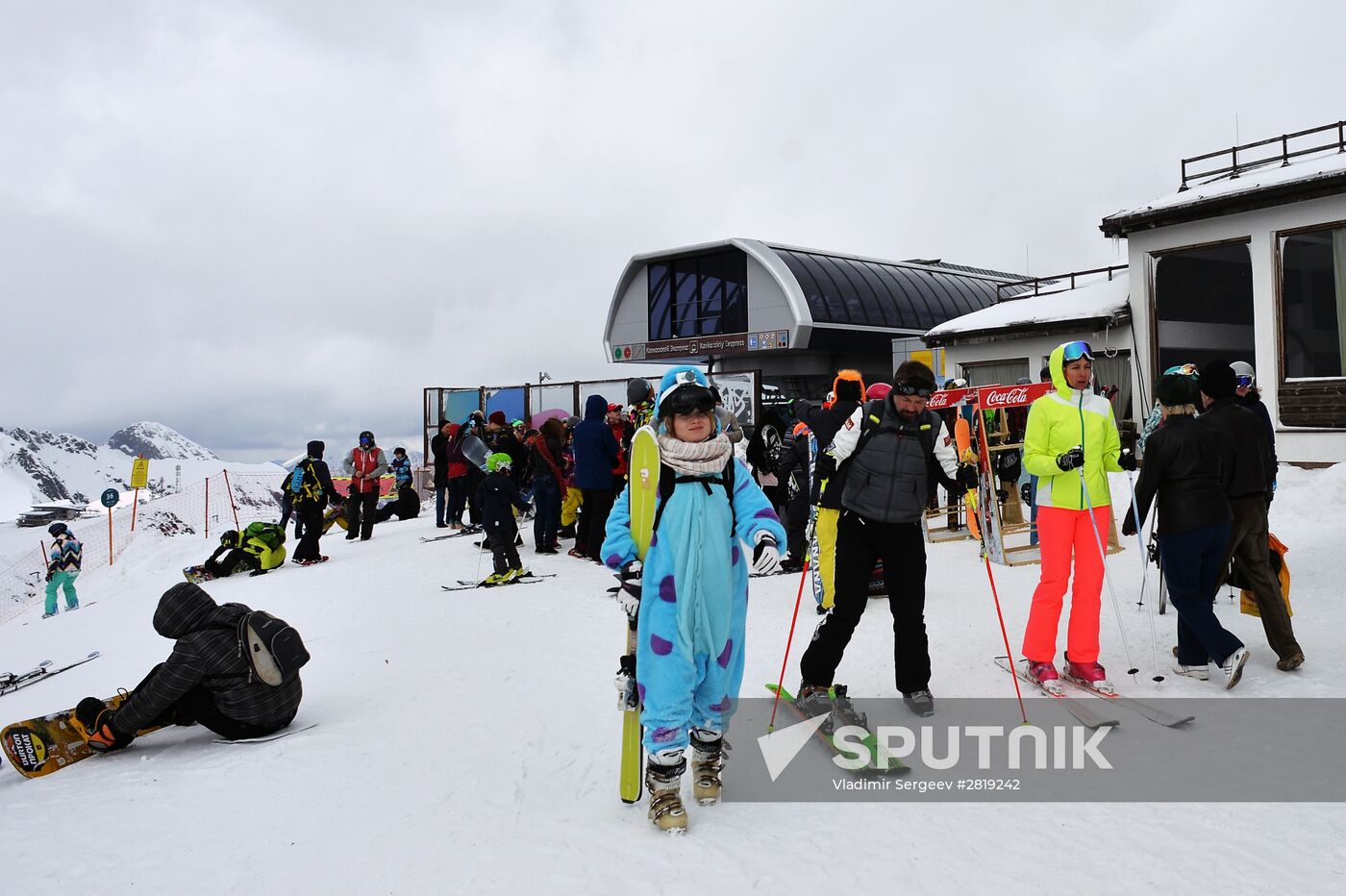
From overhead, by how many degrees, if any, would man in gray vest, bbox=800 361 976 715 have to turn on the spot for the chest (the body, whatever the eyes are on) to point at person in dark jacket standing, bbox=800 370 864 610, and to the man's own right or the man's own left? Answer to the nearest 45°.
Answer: approximately 180°

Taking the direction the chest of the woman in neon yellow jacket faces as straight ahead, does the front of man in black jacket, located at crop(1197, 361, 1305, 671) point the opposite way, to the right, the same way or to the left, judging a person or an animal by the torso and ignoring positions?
the opposite way

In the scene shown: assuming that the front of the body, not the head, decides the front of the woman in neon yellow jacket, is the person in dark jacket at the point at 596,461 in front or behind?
behind

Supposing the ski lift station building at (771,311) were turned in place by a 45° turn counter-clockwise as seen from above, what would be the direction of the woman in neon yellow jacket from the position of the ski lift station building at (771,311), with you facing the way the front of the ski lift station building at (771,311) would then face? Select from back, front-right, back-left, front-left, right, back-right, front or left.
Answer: front

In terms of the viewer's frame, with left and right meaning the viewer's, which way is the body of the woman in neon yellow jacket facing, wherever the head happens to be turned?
facing the viewer and to the right of the viewer

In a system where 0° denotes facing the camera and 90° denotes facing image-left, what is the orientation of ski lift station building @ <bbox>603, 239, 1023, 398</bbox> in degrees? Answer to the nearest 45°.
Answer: approximately 45°

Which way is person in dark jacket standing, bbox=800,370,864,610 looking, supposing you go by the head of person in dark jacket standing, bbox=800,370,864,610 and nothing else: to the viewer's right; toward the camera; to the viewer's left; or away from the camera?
away from the camera

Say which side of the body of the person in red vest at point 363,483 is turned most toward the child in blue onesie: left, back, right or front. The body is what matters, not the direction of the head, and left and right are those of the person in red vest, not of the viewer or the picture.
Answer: front

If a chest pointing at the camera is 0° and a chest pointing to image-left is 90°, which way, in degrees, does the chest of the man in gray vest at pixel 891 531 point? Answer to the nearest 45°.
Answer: approximately 0°
